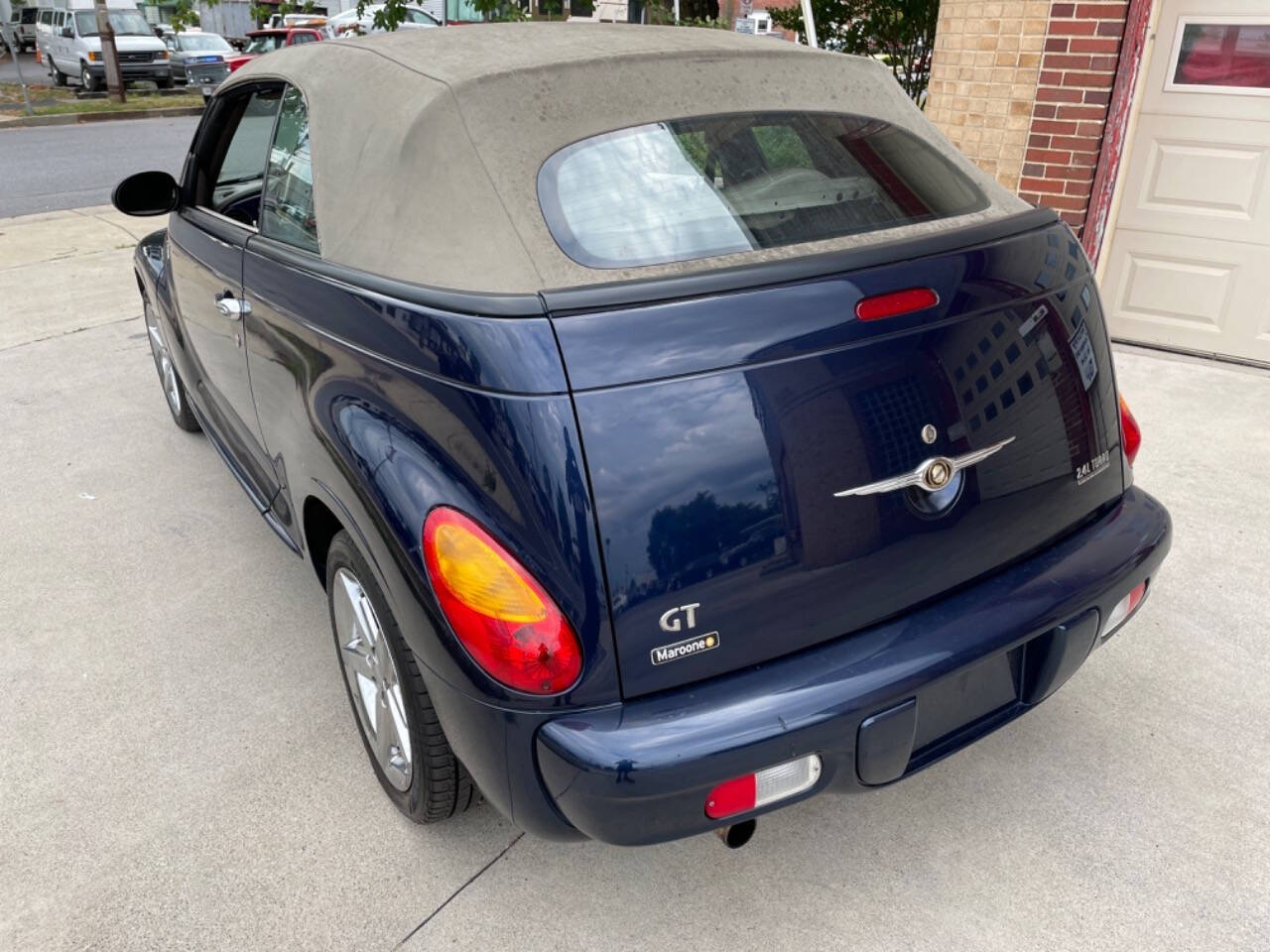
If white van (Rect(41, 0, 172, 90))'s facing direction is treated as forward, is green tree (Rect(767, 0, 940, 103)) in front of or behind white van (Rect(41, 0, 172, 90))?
in front

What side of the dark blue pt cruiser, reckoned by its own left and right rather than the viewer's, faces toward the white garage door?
right

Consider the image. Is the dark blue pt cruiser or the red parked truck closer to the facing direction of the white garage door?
the dark blue pt cruiser

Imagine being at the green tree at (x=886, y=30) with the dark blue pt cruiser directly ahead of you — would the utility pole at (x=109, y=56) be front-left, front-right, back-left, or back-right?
back-right

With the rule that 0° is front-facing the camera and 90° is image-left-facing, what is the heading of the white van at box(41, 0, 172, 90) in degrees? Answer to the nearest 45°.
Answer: approximately 315°

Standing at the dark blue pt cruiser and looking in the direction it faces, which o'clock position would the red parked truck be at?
The red parked truck is roughly at 1 o'clock from the dark blue pt cruiser.

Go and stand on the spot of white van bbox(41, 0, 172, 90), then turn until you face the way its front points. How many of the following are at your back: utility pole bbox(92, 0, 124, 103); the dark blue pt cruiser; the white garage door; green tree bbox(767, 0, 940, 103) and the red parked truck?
0

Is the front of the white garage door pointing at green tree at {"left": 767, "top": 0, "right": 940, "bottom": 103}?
no

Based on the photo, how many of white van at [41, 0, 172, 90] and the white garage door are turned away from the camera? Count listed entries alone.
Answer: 0

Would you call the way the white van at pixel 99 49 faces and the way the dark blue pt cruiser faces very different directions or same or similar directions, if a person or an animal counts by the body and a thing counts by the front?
very different directions

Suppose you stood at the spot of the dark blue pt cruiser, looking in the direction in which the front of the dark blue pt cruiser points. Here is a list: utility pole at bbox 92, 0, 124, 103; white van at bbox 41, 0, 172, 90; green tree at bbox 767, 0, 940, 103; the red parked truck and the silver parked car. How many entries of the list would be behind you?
0

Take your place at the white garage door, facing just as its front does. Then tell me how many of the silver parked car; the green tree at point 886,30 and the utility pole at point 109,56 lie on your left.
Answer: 0

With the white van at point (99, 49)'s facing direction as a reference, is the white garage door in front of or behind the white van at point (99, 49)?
in front

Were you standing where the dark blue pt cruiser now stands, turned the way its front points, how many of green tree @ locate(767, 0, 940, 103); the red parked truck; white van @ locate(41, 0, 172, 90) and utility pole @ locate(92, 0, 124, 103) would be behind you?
0

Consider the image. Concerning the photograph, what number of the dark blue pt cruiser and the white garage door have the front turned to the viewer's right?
0

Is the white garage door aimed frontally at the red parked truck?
no

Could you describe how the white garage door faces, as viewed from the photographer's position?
facing the viewer and to the left of the viewer

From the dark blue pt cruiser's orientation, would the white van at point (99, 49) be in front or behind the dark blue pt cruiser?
in front

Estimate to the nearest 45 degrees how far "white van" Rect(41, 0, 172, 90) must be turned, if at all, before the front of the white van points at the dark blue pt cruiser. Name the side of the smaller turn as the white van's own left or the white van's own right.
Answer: approximately 45° to the white van's own right

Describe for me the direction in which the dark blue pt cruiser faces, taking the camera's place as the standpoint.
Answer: facing away from the viewer and to the left of the viewer

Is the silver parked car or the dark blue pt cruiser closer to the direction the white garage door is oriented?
the dark blue pt cruiser

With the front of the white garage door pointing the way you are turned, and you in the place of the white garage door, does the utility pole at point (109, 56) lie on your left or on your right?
on your right
